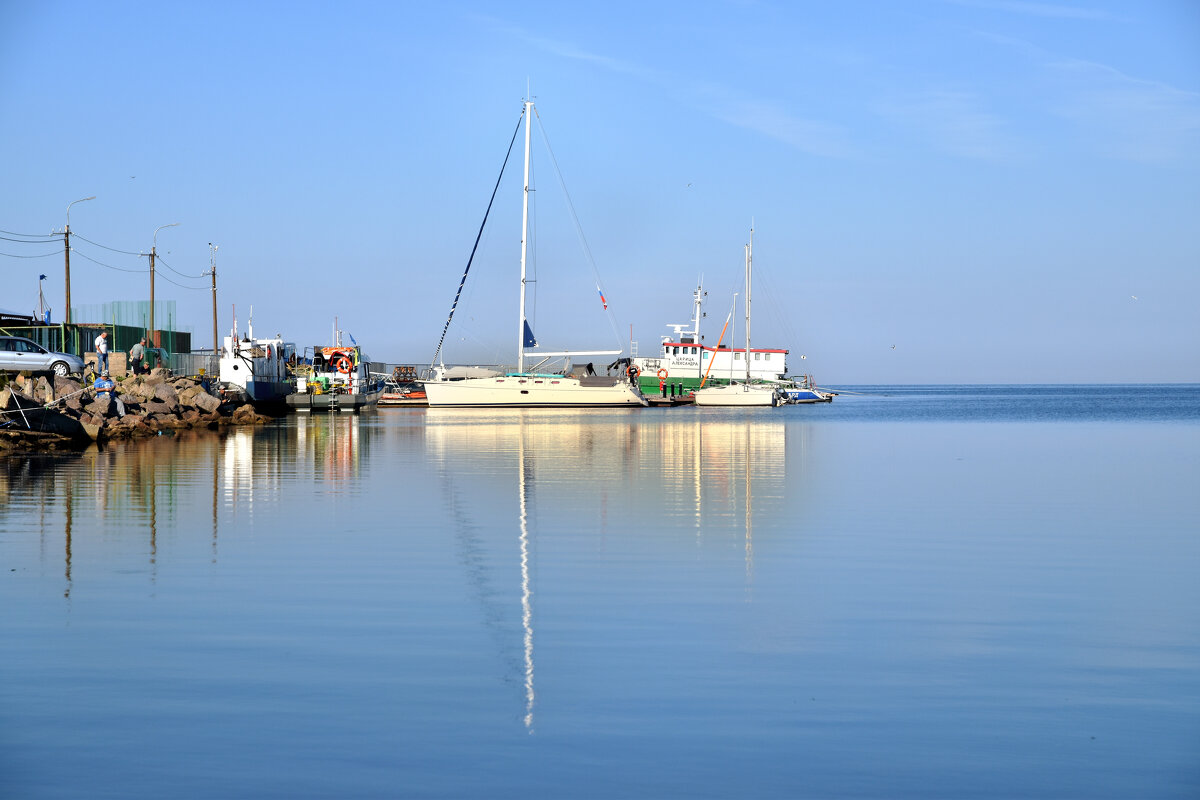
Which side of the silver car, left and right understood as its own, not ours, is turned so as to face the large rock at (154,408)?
front

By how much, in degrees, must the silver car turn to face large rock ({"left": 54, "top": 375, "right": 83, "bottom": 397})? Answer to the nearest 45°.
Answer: approximately 90° to its right

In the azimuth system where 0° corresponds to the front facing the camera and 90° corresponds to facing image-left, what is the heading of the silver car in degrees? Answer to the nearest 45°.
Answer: approximately 270°

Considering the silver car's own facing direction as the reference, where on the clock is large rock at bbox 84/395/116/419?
The large rock is roughly at 2 o'clock from the silver car.

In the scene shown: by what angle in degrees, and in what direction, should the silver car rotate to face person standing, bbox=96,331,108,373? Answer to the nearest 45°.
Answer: approximately 45° to its left
